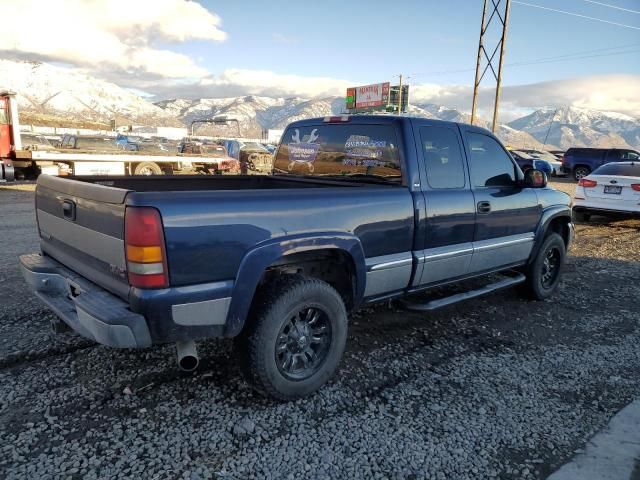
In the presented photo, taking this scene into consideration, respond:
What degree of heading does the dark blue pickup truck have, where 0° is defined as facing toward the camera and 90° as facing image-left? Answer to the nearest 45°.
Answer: approximately 225°

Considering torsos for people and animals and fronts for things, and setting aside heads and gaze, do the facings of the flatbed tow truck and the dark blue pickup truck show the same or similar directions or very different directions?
very different directions

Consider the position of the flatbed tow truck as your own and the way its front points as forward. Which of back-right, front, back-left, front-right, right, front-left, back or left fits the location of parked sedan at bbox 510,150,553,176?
back

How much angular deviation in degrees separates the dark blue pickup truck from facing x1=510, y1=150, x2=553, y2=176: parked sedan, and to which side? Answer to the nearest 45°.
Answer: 0° — it already faces it

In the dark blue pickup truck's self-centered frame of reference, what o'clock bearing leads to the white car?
The white car is roughly at 12 o'clock from the dark blue pickup truck.

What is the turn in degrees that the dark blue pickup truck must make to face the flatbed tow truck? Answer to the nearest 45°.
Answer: approximately 90° to its left

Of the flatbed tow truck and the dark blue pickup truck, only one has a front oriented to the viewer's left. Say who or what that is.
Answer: the flatbed tow truck

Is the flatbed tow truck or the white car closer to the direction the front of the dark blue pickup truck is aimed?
the white car

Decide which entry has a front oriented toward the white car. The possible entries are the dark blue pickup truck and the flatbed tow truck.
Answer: the dark blue pickup truck

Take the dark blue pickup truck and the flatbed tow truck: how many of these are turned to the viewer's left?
1

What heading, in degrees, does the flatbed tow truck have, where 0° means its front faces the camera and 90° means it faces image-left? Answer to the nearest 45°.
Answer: approximately 90°
